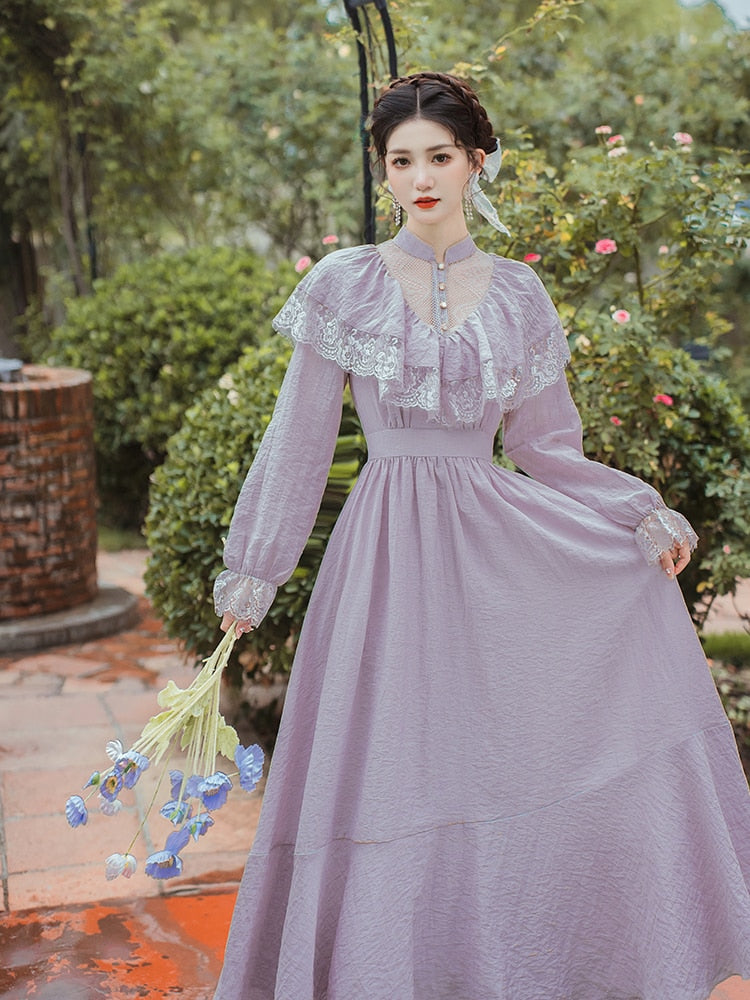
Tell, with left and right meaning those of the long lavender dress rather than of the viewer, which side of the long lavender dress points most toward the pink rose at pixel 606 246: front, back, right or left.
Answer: back

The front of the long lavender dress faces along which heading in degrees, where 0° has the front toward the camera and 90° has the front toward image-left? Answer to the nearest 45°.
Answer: approximately 0°

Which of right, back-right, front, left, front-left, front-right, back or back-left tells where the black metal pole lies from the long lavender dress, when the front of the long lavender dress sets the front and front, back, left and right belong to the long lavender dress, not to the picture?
back

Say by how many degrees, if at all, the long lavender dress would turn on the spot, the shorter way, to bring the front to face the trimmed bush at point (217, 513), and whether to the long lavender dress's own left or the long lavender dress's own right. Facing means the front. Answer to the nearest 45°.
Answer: approximately 135° to the long lavender dress's own right

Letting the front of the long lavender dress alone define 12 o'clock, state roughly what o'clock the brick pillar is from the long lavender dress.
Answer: The brick pillar is roughly at 5 o'clock from the long lavender dress.
